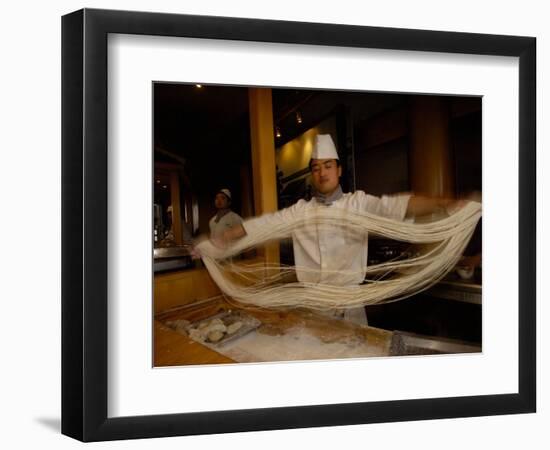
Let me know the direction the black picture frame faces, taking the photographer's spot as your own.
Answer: facing the viewer and to the right of the viewer
